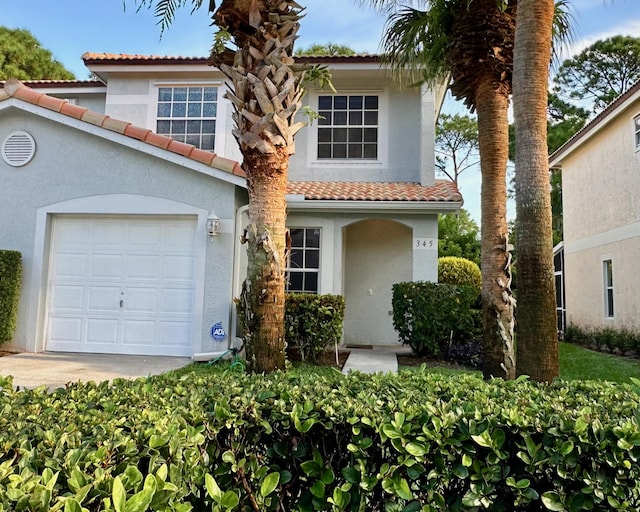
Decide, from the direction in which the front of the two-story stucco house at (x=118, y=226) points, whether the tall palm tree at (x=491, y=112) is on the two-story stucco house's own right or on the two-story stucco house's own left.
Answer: on the two-story stucco house's own left

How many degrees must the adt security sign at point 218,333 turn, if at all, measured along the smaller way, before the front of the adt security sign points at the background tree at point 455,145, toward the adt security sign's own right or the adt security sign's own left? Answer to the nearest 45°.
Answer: approximately 135° to the adt security sign's own left

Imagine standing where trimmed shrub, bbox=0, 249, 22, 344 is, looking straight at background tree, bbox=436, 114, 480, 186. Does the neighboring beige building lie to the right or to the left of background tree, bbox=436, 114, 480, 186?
right

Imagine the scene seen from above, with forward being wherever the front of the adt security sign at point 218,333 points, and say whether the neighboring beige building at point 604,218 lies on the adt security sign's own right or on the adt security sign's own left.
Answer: on the adt security sign's own left

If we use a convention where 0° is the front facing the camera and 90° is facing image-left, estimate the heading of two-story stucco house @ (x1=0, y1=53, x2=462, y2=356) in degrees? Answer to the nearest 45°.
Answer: approximately 0°

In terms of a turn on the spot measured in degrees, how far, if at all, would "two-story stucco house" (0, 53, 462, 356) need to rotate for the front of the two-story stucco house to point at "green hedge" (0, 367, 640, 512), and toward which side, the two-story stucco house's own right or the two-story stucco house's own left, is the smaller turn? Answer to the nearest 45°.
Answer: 0° — it already faces it

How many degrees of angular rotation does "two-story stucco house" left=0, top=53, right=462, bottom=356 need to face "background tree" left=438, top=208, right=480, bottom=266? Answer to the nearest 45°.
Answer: approximately 135° to its left

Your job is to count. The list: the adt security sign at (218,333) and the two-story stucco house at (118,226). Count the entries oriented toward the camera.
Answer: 2

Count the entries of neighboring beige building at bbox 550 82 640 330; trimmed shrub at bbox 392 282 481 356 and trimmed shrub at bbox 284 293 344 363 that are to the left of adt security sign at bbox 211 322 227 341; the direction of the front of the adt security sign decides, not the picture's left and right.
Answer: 3

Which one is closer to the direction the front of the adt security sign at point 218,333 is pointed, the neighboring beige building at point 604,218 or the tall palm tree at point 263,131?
the tall palm tree

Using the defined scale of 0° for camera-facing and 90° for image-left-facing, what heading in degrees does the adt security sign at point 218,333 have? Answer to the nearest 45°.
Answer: approximately 0°

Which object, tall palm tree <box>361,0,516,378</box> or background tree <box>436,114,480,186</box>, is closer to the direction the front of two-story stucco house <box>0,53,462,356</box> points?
the tall palm tree

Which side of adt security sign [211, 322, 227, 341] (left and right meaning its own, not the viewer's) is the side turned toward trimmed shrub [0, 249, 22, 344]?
right
